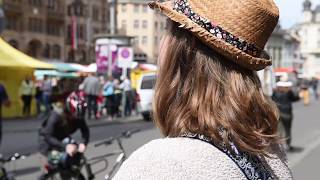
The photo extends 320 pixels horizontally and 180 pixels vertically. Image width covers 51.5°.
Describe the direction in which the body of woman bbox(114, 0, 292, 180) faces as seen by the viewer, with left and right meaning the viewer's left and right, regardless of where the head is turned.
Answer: facing away from the viewer and to the left of the viewer

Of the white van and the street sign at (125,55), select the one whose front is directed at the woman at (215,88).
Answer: the street sign

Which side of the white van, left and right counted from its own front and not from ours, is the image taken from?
back

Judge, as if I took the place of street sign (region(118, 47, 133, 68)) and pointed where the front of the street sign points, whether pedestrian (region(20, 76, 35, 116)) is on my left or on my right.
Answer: on my right

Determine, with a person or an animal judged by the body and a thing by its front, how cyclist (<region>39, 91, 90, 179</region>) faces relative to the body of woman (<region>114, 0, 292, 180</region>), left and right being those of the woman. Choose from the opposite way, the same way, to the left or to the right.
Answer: the opposite way

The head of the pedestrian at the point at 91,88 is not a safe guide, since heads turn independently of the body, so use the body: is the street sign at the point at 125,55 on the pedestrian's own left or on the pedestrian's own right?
on the pedestrian's own right

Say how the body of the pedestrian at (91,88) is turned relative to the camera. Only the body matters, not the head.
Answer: away from the camera

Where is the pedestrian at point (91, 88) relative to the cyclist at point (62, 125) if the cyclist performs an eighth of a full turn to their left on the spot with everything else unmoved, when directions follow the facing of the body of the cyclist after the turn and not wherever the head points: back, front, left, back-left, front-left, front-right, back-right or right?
left

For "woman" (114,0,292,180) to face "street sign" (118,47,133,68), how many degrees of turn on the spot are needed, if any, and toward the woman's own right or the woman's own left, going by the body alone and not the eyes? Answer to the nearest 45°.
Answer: approximately 45° to the woman's own right
